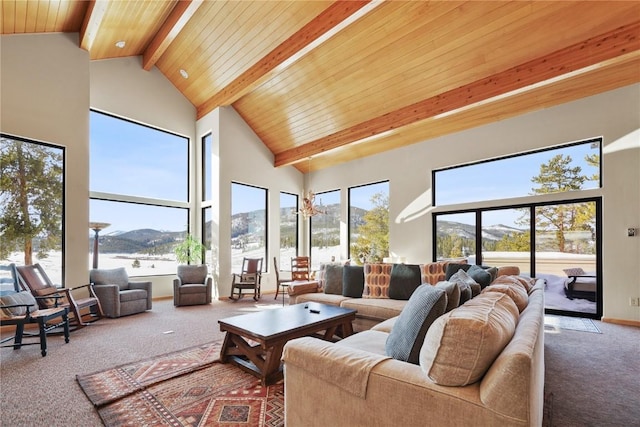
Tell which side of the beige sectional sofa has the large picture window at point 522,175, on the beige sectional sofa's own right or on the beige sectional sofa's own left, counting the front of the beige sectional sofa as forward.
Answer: on the beige sectional sofa's own right

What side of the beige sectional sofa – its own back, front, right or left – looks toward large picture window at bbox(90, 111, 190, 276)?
front

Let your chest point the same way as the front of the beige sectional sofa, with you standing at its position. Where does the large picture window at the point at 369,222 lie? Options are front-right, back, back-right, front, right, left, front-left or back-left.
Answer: front-right

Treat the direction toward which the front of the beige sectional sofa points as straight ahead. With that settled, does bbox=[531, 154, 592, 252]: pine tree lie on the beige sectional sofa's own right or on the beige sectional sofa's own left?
on the beige sectional sofa's own right

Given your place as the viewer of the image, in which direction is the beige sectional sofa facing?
facing away from the viewer and to the left of the viewer

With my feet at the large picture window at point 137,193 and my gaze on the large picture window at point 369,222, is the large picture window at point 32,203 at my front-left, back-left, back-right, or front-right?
back-right

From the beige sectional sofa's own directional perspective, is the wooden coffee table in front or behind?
in front

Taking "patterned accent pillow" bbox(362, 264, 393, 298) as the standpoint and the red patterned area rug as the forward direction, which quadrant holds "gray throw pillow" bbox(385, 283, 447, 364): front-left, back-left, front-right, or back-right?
front-left

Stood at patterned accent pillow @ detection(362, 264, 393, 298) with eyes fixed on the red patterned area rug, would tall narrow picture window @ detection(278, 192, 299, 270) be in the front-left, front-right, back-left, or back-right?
back-right

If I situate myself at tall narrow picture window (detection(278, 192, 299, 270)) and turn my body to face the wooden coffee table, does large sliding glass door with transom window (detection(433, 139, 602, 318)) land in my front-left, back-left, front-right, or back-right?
front-left

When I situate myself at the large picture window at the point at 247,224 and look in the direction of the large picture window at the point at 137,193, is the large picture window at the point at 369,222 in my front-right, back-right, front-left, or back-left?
back-left

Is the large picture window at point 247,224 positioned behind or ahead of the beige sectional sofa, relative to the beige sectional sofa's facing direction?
ahead
